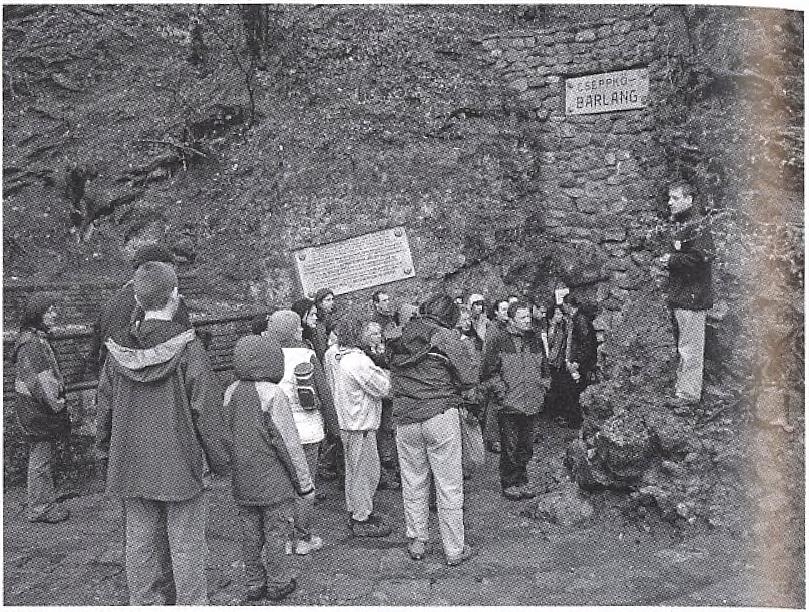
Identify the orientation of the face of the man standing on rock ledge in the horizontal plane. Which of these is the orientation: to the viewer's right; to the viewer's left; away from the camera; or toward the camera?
to the viewer's left

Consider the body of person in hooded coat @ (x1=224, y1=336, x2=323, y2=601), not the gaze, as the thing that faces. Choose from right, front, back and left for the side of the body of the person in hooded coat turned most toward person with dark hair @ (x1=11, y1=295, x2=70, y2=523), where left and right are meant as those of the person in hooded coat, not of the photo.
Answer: left

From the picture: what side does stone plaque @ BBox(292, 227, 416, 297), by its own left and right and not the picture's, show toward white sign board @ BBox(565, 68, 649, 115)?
left

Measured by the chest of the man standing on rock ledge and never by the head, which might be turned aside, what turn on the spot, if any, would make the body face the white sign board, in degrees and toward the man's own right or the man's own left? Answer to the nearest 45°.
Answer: approximately 90° to the man's own right

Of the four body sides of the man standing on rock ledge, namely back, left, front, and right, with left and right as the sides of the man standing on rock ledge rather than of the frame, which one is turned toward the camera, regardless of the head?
left

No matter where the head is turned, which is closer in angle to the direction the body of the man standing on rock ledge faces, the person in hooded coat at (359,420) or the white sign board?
the person in hooded coat

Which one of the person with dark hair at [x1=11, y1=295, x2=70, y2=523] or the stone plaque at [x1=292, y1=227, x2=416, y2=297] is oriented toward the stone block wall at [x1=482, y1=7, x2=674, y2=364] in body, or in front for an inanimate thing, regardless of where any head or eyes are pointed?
the person with dark hair

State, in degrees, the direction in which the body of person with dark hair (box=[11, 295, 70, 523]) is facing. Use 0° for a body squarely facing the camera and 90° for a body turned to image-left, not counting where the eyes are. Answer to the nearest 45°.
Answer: approximately 270°

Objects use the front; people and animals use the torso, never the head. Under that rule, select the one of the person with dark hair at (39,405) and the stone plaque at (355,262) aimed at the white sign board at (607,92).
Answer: the person with dark hair

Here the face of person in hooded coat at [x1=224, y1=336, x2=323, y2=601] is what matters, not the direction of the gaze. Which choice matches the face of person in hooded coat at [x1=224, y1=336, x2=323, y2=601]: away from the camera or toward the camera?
away from the camera

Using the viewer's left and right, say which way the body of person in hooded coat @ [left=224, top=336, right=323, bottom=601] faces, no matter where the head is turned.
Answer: facing away from the viewer and to the right of the viewer

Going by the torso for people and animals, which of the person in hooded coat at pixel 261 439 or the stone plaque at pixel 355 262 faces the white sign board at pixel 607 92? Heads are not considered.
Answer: the person in hooded coat

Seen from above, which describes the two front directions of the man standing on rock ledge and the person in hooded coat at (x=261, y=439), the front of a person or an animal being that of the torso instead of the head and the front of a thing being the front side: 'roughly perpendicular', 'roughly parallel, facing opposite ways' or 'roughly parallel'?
roughly perpendicular
